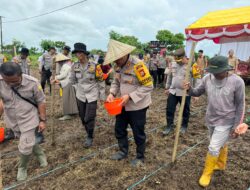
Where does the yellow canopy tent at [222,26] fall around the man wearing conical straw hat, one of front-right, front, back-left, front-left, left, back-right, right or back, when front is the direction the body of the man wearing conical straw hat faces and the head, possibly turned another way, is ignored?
back

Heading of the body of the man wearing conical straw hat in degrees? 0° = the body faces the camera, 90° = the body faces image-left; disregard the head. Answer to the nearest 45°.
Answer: approximately 45°
